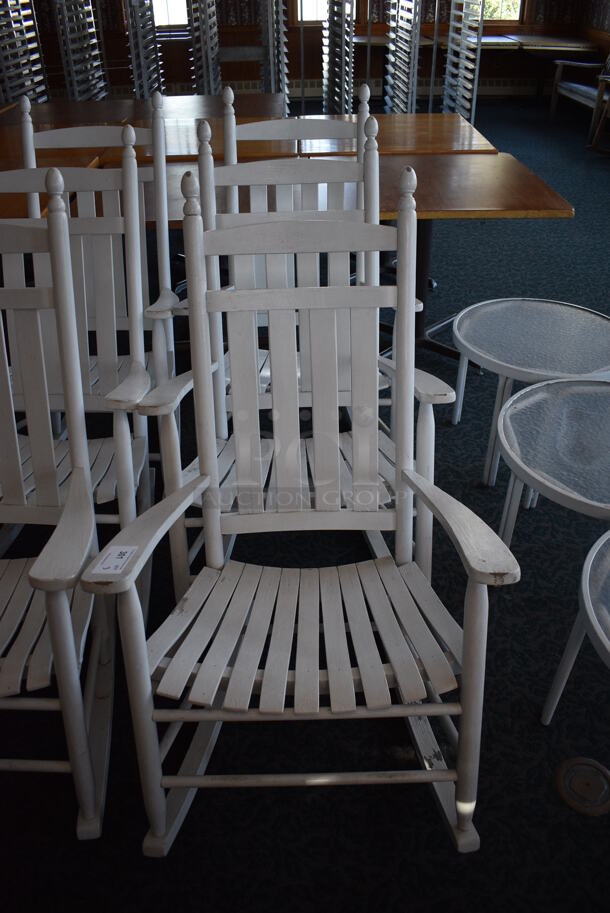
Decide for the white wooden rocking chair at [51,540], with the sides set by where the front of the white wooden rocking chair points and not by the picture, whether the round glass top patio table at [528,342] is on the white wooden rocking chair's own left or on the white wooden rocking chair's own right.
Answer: on the white wooden rocking chair's own left

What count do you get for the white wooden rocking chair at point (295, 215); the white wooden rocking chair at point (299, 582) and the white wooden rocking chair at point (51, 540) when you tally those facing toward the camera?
3

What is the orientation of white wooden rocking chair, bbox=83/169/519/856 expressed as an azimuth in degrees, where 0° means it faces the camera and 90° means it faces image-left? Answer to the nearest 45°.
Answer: approximately 0°

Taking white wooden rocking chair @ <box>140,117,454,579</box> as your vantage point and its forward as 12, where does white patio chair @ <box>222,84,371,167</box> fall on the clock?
The white patio chair is roughly at 6 o'clock from the white wooden rocking chair.

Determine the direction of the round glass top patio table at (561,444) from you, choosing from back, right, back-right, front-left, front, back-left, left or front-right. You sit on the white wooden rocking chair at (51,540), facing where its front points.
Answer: left

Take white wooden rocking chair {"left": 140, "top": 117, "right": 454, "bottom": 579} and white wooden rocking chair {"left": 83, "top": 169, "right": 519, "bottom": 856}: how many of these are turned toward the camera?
2

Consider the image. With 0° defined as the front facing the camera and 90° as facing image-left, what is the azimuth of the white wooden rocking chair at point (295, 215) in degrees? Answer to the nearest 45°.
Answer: approximately 0°

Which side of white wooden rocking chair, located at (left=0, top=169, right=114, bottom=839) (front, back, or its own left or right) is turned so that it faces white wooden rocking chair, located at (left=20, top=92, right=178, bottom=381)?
back

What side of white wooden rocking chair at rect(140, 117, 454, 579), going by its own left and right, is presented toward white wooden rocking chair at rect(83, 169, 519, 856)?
front

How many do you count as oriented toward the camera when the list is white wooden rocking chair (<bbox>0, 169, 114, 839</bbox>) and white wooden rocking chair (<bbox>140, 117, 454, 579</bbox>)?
2
